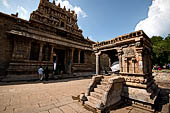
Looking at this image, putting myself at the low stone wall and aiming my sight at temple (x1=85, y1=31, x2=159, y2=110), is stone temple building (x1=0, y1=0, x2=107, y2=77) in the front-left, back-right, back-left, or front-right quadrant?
front-right

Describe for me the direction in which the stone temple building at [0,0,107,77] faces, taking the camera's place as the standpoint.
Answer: facing the viewer and to the right of the viewer

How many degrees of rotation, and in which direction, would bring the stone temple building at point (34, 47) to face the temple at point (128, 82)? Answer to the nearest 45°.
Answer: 0° — it already faces it

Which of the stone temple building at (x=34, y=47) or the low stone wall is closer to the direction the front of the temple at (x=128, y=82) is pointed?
the stone temple building

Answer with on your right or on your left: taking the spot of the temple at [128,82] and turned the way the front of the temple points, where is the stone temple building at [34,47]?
on your right

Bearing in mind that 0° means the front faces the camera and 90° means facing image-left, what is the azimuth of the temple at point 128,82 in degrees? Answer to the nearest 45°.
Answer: approximately 45°

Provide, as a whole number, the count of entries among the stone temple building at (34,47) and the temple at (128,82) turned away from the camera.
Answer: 0

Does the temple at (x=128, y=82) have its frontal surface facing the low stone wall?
no

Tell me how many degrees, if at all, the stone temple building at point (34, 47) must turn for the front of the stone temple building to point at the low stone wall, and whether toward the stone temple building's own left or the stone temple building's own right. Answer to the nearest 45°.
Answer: approximately 45° to the stone temple building's own left
